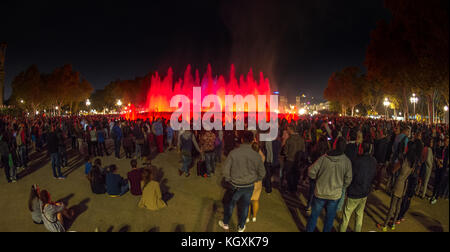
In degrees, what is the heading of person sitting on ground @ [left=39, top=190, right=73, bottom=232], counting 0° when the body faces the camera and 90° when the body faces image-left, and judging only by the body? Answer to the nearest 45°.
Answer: approximately 225°

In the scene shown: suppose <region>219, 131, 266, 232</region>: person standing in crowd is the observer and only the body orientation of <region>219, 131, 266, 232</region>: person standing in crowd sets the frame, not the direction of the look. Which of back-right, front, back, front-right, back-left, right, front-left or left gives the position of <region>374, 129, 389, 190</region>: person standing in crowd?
front-right

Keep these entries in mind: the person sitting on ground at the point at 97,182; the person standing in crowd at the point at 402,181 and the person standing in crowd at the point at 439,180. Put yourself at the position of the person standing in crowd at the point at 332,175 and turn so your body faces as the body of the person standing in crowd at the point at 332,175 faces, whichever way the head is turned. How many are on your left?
1

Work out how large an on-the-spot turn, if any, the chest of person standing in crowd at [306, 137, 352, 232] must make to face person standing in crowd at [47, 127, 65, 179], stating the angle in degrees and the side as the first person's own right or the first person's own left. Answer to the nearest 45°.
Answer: approximately 90° to the first person's own left

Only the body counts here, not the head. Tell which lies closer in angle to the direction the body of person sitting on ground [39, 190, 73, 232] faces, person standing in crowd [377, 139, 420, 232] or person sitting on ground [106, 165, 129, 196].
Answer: the person sitting on ground

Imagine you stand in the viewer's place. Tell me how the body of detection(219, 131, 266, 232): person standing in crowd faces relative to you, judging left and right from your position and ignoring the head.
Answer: facing away from the viewer

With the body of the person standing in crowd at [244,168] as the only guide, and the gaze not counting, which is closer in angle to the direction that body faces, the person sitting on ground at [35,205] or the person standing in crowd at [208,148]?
the person standing in crowd

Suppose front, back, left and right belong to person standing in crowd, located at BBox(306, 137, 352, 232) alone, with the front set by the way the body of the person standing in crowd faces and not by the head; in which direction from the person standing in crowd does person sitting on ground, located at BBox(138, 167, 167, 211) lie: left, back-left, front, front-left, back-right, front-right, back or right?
left

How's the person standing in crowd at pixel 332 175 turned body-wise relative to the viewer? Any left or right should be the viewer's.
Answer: facing away from the viewer

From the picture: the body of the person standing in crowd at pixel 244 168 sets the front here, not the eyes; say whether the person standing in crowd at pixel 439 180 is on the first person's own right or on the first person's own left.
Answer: on the first person's own right

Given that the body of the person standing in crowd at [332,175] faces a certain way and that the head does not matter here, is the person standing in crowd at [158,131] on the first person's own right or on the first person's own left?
on the first person's own left

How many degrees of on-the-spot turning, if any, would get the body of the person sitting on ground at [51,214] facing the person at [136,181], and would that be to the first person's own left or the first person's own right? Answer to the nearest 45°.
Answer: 0° — they already face them

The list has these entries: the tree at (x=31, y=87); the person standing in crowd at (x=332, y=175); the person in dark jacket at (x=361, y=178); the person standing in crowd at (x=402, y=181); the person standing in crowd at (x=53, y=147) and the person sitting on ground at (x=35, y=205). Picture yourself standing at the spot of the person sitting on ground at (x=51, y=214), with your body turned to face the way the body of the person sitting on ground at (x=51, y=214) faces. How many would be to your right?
3

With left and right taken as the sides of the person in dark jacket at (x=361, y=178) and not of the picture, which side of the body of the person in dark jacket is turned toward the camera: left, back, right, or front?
back
